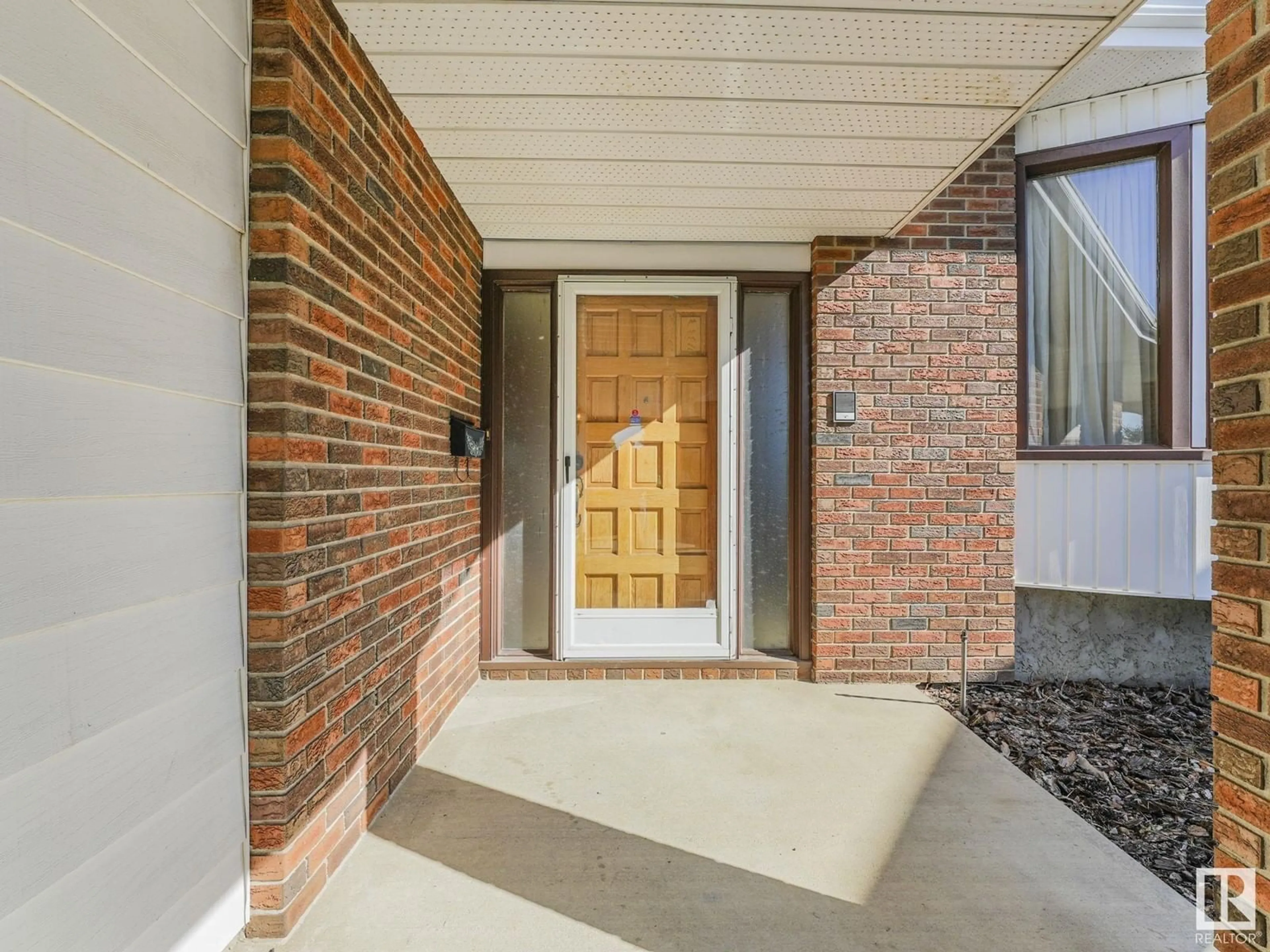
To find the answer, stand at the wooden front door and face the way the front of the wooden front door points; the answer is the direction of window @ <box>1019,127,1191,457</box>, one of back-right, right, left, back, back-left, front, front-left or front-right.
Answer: left

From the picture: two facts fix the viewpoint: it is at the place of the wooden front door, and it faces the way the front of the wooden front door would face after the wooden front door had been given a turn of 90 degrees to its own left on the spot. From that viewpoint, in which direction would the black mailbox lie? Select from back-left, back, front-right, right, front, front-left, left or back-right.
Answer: back-right

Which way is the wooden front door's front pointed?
toward the camera
